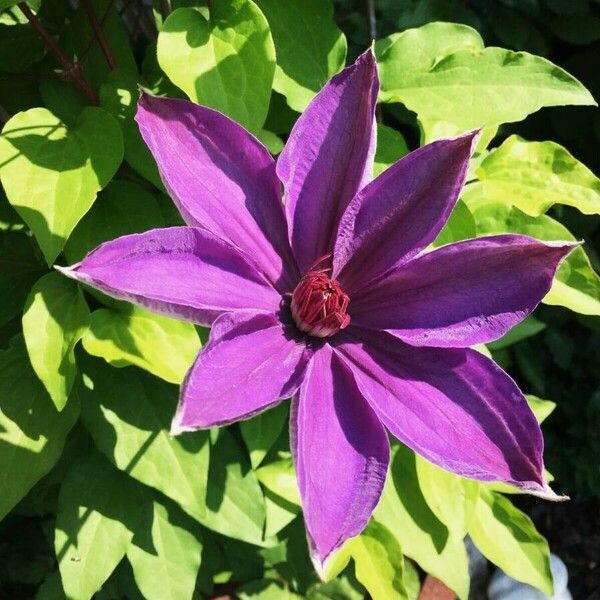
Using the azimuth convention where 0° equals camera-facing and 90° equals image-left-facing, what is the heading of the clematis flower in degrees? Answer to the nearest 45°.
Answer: approximately 0°
